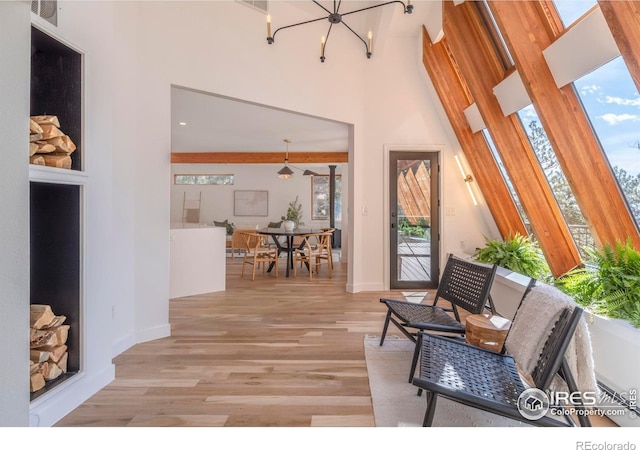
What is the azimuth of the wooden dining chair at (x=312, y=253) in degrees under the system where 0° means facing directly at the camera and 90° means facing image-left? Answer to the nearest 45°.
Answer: approximately 135°

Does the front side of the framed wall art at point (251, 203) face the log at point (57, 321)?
yes

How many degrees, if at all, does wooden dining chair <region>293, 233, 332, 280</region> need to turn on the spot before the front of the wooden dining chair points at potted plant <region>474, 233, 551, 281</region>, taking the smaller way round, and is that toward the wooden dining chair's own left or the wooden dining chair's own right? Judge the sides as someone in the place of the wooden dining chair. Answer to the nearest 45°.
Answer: approximately 180°

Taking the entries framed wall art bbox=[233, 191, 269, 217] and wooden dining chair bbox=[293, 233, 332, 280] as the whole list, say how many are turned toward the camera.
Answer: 1

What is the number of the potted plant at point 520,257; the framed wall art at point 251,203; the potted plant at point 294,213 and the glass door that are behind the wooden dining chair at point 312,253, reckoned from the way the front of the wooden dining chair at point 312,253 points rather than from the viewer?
2

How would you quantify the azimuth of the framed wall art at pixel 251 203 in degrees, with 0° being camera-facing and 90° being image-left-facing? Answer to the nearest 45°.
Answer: approximately 0°

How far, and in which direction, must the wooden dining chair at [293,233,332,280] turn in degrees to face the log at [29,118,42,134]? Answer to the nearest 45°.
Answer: approximately 135° to its left

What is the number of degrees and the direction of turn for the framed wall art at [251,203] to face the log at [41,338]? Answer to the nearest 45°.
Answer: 0° — it already faces it

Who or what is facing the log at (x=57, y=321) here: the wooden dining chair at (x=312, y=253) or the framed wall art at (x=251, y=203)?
the framed wall art

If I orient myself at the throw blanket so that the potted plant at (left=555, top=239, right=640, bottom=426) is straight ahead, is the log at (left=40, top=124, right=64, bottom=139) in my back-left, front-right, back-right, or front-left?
back-left

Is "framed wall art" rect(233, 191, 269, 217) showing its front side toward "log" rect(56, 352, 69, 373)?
yes
